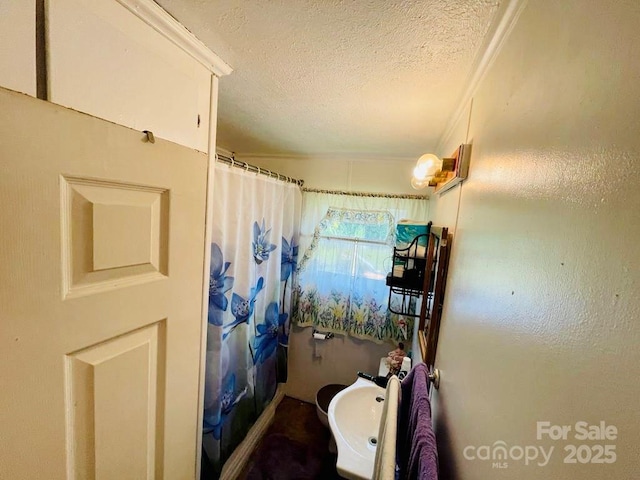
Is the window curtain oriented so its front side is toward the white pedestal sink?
yes

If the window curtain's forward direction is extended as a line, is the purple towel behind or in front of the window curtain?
in front

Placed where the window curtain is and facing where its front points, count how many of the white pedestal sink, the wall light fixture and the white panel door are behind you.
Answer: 0

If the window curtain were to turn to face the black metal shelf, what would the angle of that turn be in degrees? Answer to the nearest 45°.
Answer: approximately 45° to its left

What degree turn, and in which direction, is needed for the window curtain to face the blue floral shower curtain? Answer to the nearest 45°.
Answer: approximately 45° to its right

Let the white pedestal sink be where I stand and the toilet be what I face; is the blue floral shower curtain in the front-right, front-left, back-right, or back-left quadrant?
front-left

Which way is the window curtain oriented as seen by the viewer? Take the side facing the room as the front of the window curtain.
toward the camera

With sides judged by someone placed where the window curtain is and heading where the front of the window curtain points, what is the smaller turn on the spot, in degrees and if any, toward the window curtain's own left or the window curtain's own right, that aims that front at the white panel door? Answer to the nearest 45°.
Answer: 0° — it already faces it

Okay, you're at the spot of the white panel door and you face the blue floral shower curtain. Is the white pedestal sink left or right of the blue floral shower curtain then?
right

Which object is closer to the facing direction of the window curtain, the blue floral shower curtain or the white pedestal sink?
the white pedestal sink

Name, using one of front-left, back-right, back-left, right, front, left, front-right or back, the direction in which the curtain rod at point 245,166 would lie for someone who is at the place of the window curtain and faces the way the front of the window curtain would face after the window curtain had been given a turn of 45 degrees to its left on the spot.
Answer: right
